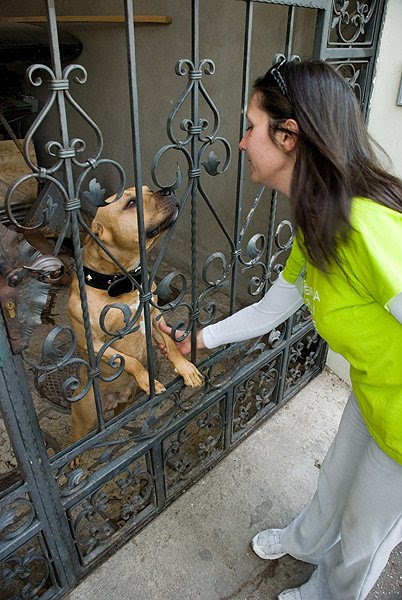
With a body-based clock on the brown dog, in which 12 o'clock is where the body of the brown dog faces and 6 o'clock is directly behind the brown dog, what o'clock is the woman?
The woman is roughly at 12 o'clock from the brown dog.

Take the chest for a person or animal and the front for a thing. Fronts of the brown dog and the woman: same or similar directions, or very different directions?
very different directions

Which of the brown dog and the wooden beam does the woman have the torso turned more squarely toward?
the brown dog

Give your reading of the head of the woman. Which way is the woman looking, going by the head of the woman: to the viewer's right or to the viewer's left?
to the viewer's left

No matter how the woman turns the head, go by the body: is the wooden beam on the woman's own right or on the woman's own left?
on the woman's own right

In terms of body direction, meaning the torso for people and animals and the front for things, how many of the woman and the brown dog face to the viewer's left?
1

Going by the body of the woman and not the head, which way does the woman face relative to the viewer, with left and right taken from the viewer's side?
facing to the left of the viewer

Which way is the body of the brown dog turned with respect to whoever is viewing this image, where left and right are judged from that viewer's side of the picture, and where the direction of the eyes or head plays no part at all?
facing the viewer and to the right of the viewer

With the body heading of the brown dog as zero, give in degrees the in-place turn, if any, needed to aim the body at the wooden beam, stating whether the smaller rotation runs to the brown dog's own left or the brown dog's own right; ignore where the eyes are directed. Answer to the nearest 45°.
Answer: approximately 135° to the brown dog's own left

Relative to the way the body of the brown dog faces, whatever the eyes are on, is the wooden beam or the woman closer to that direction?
the woman
